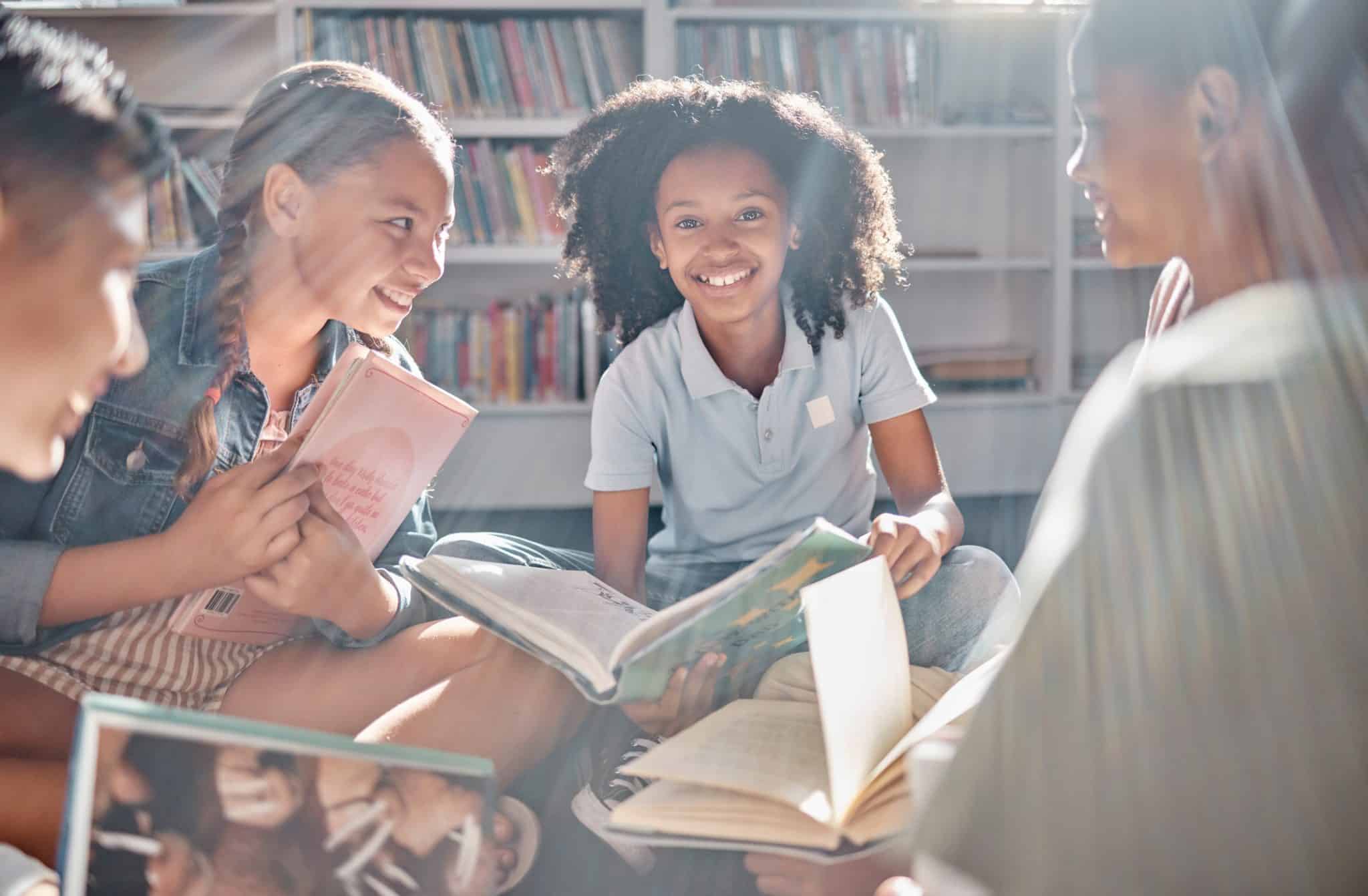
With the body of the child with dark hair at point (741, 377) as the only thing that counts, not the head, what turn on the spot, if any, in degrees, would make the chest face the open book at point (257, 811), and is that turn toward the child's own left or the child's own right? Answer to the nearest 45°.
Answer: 0° — they already face it

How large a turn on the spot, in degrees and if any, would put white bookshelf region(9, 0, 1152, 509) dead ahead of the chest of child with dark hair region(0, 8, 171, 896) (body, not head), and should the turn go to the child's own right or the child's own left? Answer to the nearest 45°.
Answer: approximately 45° to the child's own left

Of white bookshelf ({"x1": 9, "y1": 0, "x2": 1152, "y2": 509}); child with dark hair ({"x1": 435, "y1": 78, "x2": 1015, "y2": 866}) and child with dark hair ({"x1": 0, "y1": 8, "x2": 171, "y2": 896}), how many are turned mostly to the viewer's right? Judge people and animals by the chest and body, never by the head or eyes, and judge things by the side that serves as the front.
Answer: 1

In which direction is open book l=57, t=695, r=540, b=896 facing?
toward the camera

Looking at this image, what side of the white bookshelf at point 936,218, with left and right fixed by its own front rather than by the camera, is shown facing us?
front

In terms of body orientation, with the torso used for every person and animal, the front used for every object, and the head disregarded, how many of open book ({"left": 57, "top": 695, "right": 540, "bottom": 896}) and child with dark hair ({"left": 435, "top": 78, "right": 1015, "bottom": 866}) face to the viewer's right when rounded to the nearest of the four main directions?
0

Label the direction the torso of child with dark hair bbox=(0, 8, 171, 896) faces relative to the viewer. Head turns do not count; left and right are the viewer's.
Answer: facing to the right of the viewer

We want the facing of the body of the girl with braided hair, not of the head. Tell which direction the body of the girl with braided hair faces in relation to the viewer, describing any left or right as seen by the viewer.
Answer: facing the viewer and to the right of the viewer

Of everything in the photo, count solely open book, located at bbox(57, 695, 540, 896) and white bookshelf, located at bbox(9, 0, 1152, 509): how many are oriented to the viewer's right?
0

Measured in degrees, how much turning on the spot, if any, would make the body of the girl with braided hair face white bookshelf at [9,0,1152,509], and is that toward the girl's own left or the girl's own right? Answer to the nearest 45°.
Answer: approximately 90° to the girl's own left

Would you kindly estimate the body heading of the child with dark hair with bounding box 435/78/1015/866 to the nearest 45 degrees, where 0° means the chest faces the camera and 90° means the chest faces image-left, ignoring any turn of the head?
approximately 0°
